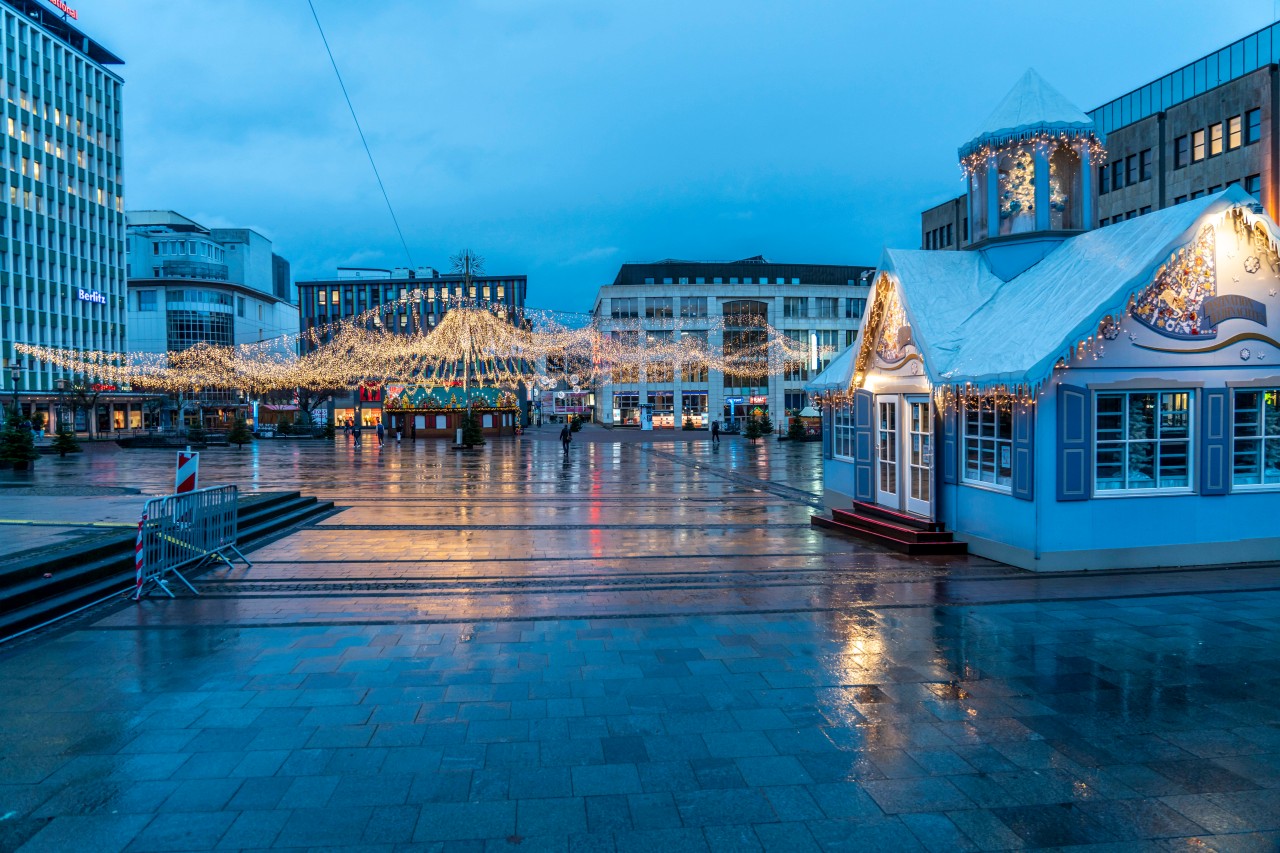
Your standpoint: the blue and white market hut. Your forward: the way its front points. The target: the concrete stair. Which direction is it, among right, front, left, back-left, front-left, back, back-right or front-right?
front

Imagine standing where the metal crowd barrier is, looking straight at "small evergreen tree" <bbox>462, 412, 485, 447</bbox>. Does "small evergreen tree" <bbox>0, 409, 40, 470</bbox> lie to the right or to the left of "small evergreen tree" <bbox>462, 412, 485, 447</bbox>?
left

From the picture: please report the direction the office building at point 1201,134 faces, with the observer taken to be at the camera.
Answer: facing the viewer and to the left of the viewer

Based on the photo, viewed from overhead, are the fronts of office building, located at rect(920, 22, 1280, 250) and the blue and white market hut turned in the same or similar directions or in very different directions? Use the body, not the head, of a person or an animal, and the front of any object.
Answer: same or similar directions

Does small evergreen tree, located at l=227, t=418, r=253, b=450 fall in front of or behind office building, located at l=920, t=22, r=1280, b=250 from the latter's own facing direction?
in front

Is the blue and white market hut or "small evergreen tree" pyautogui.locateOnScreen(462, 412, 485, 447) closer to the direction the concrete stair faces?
the blue and white market hut

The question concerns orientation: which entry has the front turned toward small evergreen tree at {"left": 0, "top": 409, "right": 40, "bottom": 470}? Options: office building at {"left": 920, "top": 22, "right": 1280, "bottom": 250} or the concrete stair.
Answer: the office building

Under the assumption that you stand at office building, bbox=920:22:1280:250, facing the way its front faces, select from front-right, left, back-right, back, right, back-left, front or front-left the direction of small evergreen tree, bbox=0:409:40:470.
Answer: front

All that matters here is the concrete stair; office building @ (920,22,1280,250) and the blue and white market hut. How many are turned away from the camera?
0

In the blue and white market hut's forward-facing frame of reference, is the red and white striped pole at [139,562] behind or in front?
in front

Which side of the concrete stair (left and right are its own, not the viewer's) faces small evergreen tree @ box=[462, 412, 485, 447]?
left

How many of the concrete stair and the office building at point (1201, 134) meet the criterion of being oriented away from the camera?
0

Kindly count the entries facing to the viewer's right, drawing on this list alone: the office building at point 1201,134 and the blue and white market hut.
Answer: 0

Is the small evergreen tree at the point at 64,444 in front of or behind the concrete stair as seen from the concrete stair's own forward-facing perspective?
behind

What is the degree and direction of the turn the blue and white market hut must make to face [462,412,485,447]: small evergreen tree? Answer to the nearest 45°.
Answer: approximately 90° to its right

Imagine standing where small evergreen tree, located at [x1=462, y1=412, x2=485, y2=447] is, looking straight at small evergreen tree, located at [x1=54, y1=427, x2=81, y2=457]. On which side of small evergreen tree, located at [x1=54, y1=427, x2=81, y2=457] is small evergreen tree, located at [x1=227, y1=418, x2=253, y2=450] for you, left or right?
right
